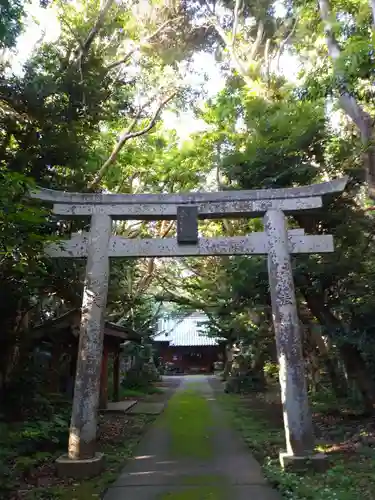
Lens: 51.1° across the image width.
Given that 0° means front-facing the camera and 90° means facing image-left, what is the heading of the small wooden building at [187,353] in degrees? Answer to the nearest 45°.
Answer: approximately 0°

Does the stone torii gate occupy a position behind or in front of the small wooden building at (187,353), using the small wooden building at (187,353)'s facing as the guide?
in front

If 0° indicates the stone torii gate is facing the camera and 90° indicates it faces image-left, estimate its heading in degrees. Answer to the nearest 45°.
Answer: approximately 0°

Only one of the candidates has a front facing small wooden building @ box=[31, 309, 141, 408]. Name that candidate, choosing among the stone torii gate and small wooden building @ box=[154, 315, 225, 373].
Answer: small wooden building @ box=[154, 315, 225, 373]

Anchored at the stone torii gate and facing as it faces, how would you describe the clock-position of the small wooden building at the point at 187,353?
The small wooden building is roughly at 6 o'clock from the stone torii gate.

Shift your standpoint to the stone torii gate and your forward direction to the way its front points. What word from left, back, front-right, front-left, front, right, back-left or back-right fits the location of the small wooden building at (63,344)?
back-right

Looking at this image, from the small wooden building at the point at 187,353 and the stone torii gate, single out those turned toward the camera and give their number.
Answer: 2

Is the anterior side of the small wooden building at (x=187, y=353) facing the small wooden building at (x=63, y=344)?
yes
